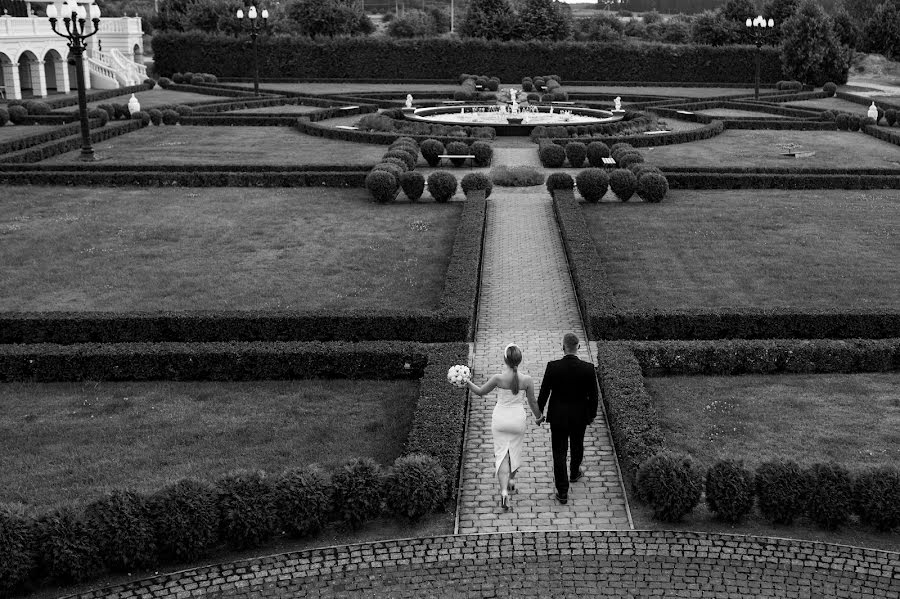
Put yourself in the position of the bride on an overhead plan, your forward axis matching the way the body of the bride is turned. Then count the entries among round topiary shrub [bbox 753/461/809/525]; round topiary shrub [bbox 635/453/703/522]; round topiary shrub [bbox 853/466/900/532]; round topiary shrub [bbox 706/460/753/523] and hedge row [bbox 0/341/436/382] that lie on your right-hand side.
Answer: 4

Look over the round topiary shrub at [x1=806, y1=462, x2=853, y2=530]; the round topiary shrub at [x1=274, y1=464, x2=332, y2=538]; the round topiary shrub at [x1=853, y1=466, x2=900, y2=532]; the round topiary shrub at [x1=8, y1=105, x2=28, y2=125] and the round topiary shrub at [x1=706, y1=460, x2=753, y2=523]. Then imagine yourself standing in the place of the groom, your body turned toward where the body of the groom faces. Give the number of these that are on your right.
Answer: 3

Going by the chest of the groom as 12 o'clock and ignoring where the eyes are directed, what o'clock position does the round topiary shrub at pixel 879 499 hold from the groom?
The round topiary shrub is roughly at 3 o'clock from the groom.

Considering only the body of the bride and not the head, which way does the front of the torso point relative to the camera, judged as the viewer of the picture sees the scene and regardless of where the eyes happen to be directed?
away from the camera

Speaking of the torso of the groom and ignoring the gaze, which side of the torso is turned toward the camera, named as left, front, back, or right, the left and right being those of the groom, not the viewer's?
back

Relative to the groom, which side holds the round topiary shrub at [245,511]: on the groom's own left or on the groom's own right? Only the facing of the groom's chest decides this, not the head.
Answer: on the groom's own left

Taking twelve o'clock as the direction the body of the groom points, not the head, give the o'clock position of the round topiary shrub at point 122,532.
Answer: The round topiary shrub is roughly at 8 o'clock from the groom.

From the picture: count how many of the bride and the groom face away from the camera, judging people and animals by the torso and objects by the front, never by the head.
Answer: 2

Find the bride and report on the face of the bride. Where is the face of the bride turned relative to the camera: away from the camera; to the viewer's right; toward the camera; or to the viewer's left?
away from the camera

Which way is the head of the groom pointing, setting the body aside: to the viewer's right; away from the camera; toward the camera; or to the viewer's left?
away from the camera

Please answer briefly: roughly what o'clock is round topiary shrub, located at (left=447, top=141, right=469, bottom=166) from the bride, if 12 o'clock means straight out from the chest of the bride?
The round topiary shrub is roughly at 12 o'clock from the bride.

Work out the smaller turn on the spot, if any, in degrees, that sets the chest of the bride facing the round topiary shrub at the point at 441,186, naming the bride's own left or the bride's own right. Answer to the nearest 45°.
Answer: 0° — they already face it

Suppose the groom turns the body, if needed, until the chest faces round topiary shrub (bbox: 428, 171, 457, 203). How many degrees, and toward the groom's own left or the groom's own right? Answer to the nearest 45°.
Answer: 0° — they already face it
